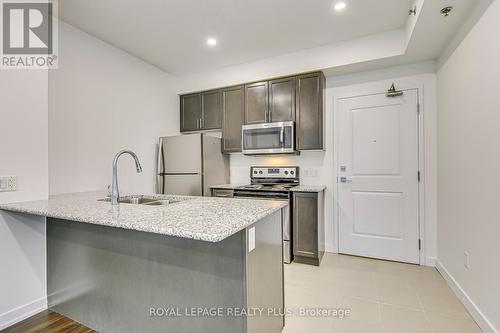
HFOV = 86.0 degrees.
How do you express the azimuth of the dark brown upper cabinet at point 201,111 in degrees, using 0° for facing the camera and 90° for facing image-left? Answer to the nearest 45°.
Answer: approximately 45°

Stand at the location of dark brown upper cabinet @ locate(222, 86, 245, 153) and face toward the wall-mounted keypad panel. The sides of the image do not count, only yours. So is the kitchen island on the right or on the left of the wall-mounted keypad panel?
left

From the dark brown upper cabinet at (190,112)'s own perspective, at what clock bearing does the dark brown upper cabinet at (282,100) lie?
the dark brown upper cabinet at (282,100) is roughly at 9 o'clock from the dark brown upper cabinet at (190,112).

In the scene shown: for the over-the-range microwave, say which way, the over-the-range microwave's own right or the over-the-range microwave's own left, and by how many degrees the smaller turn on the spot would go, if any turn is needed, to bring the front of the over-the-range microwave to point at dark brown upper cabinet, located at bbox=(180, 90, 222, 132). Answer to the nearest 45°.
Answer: approximately 135° to the over-the-range microwave's own right

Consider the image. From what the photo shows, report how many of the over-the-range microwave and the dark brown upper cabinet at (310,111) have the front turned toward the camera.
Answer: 2

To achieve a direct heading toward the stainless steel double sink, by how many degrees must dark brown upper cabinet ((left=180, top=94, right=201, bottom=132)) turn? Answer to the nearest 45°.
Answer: approximately 45° to its left

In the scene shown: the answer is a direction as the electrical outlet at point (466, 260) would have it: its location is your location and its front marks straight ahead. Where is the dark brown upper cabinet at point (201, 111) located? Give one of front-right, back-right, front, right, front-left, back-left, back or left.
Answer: front-right

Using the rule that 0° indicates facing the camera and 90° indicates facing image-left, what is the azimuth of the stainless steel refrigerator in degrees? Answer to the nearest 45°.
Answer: approximately 45°

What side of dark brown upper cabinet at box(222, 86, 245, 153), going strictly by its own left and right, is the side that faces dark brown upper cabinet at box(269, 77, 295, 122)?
left
